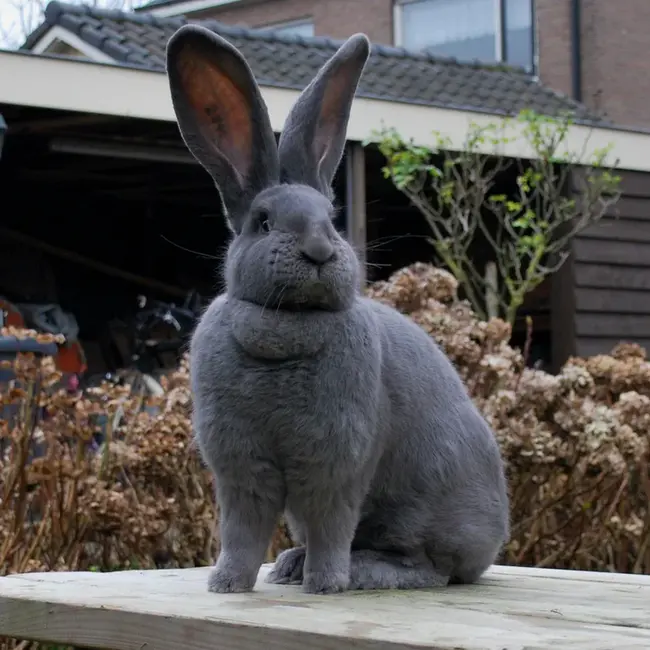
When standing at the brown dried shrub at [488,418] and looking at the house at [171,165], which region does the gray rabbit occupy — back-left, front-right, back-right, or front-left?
back-left

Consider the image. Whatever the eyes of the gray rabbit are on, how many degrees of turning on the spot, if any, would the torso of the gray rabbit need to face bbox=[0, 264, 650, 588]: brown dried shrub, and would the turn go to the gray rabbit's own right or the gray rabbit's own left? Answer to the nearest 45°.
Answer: approximately 135° to the gray rabbit's own right

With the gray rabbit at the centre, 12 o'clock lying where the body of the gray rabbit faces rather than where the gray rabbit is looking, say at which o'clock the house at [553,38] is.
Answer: The house is roughly at 5 o'clock from the gray rabbit.

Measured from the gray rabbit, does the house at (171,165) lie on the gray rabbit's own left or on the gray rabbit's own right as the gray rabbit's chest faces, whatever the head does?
on the gray rabbit's own right
